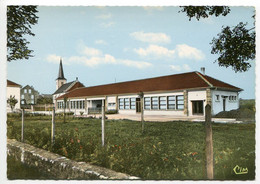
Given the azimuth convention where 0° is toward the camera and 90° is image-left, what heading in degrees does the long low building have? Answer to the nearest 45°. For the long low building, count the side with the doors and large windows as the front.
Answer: approximately 45°
